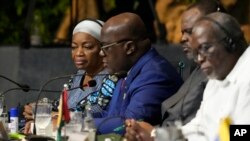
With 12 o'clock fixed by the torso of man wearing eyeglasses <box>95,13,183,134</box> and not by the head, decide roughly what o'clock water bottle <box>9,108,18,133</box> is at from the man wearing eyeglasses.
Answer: The water bottle is roughly at 12 o'clock from the man wearing eyeglasses.

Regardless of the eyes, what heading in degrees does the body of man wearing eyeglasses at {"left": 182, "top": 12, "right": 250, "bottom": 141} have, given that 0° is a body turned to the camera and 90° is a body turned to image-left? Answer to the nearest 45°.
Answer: approximately 45°

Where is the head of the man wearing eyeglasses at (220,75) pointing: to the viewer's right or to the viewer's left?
to the viewer's left

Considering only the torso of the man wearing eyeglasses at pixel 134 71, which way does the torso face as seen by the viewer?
to the viewer's left

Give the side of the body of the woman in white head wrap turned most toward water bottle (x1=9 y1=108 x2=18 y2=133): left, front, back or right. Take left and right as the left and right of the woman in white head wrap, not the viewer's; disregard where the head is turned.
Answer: front

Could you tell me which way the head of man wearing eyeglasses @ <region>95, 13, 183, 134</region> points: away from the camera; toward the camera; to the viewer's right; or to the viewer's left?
to the viewer's left

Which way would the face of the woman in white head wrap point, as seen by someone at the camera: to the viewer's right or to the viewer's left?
to the viewer's left
